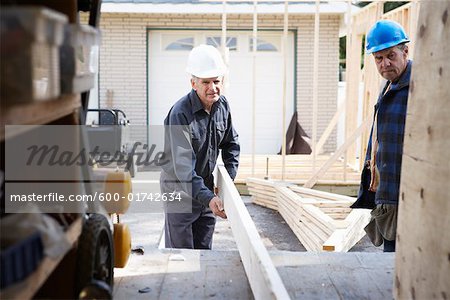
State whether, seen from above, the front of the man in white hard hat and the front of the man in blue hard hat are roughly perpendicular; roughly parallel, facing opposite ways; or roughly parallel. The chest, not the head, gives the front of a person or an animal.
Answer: roughly perpendicular

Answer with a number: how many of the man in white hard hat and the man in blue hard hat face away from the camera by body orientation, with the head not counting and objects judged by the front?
0

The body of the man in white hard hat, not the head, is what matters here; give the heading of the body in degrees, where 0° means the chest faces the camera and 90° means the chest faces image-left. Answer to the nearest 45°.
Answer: approximately 315°

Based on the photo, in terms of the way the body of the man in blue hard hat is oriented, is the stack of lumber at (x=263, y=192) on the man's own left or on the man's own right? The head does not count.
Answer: on the man's own right

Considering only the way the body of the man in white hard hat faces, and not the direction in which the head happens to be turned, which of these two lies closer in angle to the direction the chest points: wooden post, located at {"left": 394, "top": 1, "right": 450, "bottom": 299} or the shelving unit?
the wooden post

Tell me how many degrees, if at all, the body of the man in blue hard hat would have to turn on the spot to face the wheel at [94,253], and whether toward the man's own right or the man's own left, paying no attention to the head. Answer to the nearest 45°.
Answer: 0° — they already face it

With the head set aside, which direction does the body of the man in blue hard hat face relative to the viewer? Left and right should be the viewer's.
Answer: facing the viewer and to the left of the viewer

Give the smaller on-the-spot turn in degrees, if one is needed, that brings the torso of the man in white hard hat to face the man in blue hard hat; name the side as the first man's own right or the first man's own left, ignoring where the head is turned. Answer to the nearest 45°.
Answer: approximately 45° to the first man's own left

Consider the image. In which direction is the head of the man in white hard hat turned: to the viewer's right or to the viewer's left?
to the viewer's right
